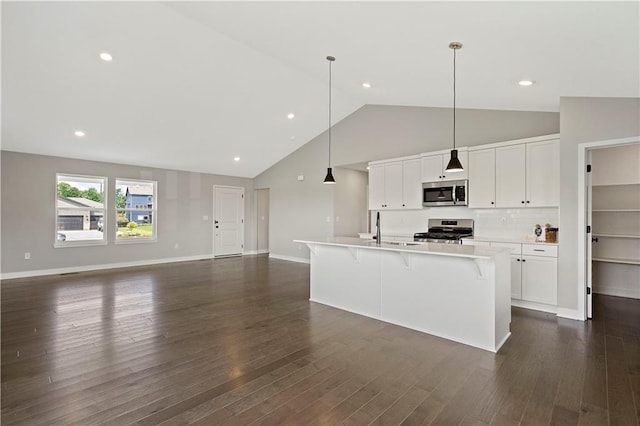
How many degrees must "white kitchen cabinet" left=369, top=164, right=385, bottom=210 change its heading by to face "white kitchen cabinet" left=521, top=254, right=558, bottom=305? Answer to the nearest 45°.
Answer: approximately 90° to its left

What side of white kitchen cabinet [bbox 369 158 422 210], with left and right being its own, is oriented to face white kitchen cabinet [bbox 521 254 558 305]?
left

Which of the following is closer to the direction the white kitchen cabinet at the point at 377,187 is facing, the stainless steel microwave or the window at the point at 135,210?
the window

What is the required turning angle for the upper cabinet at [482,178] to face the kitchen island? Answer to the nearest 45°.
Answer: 0° — it already faces it

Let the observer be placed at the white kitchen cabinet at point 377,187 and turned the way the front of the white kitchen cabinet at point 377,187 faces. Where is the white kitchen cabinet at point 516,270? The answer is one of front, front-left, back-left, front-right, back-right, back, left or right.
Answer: left

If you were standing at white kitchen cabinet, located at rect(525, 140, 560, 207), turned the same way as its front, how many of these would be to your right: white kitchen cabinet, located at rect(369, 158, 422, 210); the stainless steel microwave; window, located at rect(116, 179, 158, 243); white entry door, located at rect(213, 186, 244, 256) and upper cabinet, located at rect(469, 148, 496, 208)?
5

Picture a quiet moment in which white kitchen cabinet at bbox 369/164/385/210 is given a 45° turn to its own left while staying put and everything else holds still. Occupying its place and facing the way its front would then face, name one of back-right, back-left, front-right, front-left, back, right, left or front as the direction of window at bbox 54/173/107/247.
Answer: right

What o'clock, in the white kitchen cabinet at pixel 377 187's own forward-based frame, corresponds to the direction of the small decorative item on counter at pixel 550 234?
The small decorative item on counter is roughly at 9 o'clock from the white kitchen cabinet.

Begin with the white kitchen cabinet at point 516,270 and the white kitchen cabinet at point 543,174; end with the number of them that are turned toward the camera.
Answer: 2
